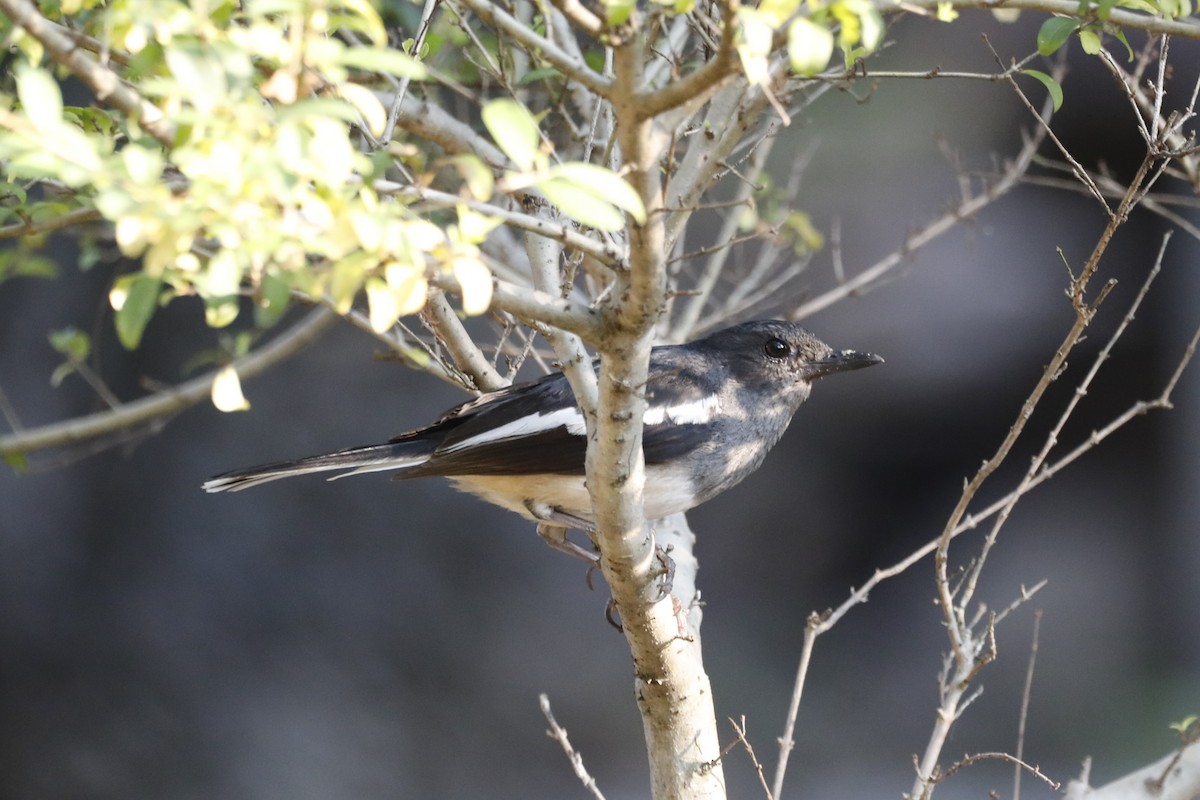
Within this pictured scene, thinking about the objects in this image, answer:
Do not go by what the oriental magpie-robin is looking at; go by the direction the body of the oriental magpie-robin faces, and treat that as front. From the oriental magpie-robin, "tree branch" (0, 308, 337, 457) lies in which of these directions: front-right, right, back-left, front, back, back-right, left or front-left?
back-left

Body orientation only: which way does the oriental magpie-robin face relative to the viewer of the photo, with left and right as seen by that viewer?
facing to the right of the viewer
